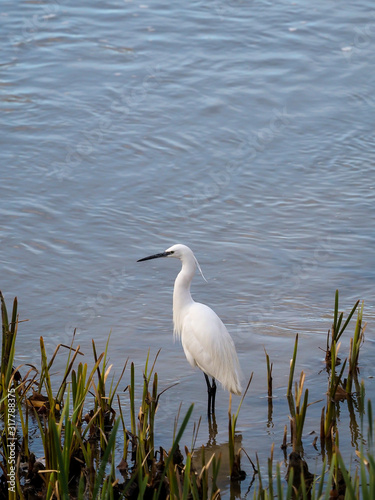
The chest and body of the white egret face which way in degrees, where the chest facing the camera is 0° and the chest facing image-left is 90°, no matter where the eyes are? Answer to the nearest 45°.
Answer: approximately 90°
